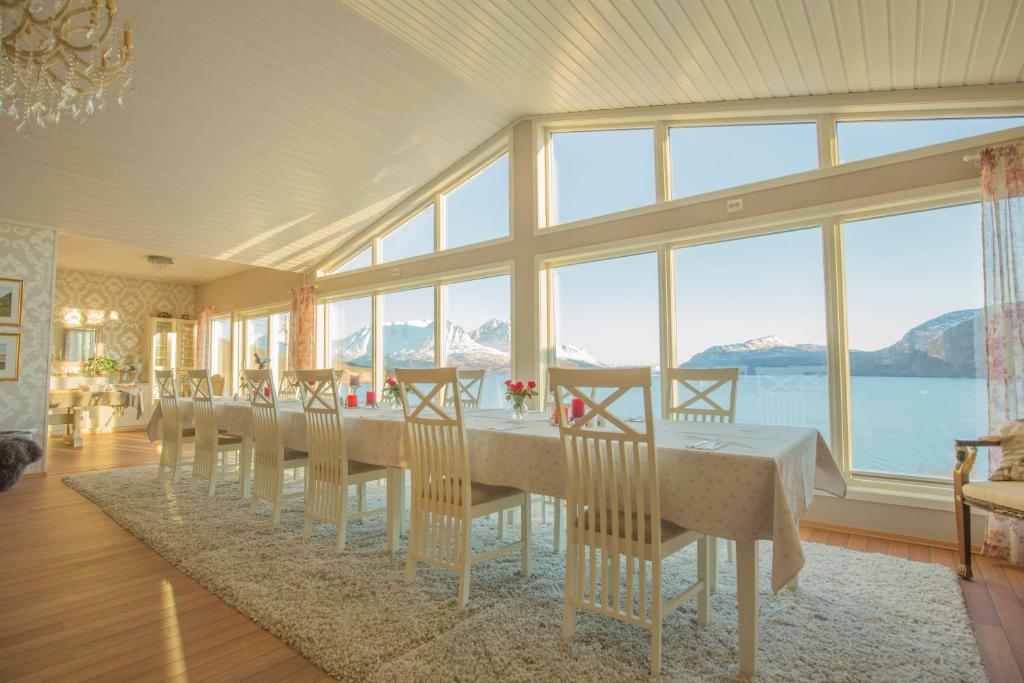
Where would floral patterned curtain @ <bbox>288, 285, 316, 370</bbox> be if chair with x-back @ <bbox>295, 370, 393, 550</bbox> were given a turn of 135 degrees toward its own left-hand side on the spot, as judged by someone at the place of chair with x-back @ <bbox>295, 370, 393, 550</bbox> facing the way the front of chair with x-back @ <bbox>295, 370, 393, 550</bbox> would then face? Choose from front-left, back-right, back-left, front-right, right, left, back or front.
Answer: right

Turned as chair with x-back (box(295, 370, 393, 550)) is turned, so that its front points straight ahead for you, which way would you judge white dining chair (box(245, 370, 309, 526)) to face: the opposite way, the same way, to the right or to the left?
the same way

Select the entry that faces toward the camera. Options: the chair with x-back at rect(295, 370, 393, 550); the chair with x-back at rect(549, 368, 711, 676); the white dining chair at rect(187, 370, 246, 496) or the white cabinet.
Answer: the white cabinet

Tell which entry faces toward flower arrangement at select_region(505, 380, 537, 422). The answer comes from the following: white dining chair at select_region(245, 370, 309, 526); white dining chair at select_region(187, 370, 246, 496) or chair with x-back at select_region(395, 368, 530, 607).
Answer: the chair with x-back

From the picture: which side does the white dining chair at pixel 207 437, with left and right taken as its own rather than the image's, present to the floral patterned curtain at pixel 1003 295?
right

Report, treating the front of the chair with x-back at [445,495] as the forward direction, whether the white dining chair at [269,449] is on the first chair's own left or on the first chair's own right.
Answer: on the first chair's own left

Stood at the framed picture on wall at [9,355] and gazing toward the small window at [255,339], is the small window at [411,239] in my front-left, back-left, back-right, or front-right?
front-right

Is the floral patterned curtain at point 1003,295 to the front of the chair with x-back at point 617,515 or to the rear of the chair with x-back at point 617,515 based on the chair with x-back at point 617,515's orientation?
to the front

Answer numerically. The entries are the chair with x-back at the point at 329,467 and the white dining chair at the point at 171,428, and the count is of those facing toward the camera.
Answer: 0

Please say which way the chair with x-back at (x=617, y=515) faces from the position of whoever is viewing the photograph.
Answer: facing away from the viewer and to the right of the viewer

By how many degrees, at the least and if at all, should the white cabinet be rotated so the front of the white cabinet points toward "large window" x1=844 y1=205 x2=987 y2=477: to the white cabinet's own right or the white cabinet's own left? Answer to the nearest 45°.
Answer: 0° — it already faces it

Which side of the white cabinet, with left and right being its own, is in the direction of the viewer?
front

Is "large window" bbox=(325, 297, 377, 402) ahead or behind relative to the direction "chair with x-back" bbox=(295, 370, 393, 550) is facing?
ahead

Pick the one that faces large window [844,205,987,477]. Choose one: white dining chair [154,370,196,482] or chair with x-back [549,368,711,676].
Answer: the chair with x-back

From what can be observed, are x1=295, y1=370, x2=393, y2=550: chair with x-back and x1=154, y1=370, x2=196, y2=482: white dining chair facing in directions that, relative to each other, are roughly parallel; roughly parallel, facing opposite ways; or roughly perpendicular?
roughly parallel

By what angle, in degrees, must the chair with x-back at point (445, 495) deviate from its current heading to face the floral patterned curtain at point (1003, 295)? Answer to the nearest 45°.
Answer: approximately 45° to its right

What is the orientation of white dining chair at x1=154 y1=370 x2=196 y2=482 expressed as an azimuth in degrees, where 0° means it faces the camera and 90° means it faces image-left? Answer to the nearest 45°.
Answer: approximately 225°

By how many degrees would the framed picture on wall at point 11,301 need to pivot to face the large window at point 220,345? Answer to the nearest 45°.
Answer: approximately 135° to its left

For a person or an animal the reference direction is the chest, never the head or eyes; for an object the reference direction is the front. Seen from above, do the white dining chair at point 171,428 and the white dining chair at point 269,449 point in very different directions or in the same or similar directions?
same or similar directions

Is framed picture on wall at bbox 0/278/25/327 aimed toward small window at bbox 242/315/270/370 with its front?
no

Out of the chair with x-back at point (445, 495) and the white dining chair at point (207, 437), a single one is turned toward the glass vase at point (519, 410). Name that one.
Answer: the chair with x-back

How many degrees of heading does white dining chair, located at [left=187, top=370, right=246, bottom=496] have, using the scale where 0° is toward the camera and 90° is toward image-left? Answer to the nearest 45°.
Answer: approximately 225°
